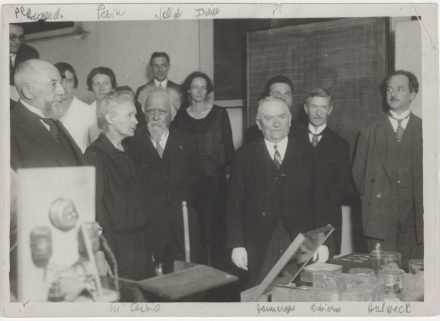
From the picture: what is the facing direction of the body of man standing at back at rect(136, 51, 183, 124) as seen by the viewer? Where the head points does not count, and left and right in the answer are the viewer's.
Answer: facing the viewer

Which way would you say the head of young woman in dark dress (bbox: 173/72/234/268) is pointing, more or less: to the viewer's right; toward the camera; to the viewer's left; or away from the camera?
toward the camera

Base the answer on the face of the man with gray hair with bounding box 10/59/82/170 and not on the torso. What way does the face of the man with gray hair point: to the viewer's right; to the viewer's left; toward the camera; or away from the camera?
to the viewer's right

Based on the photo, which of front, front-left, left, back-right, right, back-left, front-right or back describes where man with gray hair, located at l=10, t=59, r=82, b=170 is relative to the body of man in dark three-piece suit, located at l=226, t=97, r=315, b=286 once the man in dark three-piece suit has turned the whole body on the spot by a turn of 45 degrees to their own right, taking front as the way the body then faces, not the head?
front-right

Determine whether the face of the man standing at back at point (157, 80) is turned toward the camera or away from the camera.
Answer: toward the camera

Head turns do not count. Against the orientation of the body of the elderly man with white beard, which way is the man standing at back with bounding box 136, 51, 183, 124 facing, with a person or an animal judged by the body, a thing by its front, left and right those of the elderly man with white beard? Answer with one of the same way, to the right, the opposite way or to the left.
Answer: the same way

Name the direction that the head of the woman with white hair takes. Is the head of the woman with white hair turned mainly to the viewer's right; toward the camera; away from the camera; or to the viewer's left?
to the viewer's right

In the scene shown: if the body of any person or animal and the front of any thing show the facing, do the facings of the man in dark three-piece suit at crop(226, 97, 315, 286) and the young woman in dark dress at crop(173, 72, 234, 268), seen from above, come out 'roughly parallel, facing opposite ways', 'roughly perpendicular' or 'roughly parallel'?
roughly parallel

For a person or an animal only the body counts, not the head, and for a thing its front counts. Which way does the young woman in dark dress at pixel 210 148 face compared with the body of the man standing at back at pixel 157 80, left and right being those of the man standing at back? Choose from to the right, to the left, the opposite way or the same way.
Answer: the same way

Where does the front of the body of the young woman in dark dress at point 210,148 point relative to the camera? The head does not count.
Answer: toward the camera

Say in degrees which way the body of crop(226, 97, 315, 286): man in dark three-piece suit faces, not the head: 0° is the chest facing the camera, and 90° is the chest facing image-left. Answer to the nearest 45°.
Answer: approximately 0°

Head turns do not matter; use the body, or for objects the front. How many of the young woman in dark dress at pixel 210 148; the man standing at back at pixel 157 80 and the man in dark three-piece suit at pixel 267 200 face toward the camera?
3

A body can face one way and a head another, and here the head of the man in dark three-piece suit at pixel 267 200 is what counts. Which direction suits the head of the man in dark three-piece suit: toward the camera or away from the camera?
toward the camera
